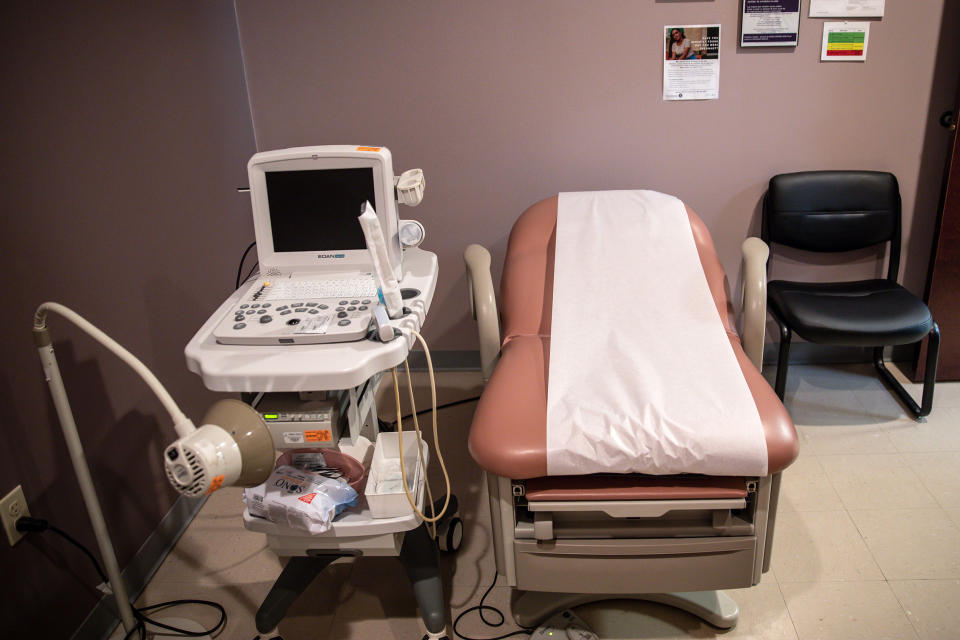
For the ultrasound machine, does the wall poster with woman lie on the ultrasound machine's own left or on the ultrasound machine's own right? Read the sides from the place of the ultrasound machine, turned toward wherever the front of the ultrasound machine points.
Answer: on the ultrasound machine's own left

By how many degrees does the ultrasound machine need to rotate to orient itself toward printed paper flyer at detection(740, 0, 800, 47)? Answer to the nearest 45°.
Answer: approximately 135° to its left

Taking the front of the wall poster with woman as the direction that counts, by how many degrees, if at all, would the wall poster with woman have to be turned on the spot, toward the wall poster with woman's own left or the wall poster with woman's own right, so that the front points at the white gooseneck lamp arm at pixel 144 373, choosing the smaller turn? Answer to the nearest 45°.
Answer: approximately 45° to the wall poster with woman's own right

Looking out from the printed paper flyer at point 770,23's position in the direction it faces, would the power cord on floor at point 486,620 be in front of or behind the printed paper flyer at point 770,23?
in front

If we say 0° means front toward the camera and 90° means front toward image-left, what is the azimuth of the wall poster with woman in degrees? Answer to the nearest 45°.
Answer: approximately 0°

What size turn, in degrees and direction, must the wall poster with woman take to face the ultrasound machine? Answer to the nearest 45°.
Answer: approximately 45° to its right

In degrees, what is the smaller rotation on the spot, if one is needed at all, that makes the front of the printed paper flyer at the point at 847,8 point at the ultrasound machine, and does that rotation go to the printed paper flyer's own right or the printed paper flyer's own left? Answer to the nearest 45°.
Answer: approximately 45° to the printed paper flyer's own right
